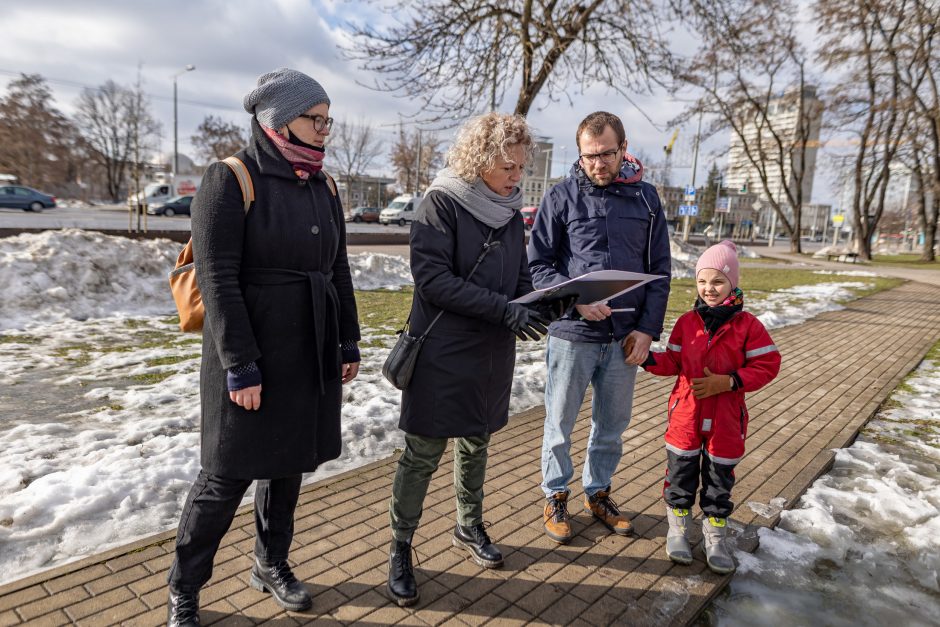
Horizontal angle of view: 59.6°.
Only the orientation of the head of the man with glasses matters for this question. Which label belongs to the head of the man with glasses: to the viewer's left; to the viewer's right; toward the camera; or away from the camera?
toward the camera

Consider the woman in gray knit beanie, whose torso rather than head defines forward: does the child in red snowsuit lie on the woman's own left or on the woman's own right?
on the woman's own left

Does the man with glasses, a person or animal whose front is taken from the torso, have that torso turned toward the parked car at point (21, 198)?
no

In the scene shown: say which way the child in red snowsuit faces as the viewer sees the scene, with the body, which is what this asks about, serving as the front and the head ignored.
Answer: toward the camera

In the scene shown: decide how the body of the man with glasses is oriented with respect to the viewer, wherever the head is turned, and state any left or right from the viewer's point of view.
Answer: facing the viewer

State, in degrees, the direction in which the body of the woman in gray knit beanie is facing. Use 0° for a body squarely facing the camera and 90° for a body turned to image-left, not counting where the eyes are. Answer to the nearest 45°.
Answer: approximately 315°

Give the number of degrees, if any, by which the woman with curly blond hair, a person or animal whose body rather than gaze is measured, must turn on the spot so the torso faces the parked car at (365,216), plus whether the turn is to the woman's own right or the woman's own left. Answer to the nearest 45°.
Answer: approximately 135° to the woman's own left

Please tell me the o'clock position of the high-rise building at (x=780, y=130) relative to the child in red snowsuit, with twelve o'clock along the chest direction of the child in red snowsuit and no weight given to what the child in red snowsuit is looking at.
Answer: The high-rise building is roughly at 6 o'clock from the child in red snowsuit.

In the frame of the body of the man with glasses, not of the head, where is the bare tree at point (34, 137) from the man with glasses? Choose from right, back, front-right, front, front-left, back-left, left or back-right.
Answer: back-right

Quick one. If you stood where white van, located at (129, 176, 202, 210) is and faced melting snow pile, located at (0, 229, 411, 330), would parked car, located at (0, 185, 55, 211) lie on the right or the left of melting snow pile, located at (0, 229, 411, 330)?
right

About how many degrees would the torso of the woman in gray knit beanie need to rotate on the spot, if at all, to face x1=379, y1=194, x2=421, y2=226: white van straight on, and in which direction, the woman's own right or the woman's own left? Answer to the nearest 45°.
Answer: approximately 135° to the woman's own left

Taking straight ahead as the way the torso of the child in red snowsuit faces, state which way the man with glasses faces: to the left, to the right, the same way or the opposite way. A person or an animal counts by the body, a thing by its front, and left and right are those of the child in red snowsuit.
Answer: the same way
